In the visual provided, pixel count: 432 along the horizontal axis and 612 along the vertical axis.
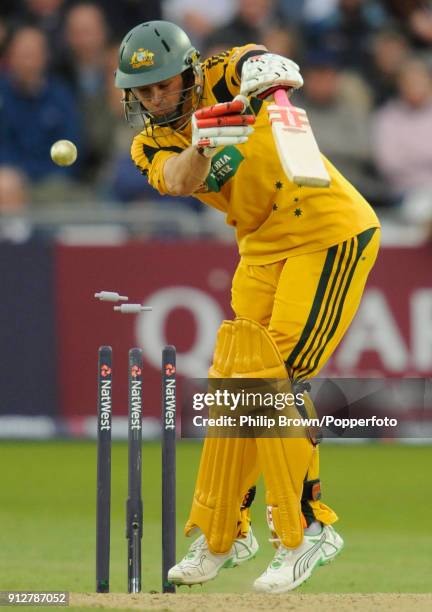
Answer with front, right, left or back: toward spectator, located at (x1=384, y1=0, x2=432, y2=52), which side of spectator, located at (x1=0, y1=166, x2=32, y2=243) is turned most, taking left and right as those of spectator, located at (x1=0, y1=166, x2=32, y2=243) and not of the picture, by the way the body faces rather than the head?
left

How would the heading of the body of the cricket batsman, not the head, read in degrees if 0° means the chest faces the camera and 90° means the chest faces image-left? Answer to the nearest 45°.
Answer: approximately 45°

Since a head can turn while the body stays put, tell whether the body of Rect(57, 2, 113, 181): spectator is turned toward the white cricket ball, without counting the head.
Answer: yes

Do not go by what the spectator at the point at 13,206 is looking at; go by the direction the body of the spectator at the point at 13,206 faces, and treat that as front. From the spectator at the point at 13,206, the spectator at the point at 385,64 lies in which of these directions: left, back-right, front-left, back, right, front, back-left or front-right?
left

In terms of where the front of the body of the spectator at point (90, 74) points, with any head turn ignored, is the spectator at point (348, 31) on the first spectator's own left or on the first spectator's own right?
on the first spectator's own left

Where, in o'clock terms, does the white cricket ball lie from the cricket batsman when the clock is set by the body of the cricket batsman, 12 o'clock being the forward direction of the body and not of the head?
The white cricket ball is roughly at 1 o'clock from the cricket batsman.

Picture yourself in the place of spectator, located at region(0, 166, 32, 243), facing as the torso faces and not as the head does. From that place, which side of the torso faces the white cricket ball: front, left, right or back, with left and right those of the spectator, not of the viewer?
front

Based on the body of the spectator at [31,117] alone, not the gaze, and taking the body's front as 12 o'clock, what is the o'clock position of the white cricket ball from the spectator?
The white cricket ball is roughly at 12 o'clock from the spectator.

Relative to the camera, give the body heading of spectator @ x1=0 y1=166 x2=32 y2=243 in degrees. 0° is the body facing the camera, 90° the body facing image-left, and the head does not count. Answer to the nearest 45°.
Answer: approximately 0°
